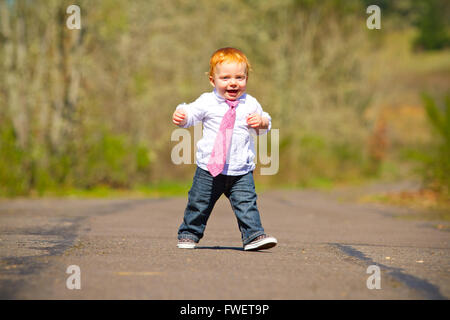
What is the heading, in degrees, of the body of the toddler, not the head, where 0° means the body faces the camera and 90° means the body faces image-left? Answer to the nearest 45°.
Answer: approximately 0°
